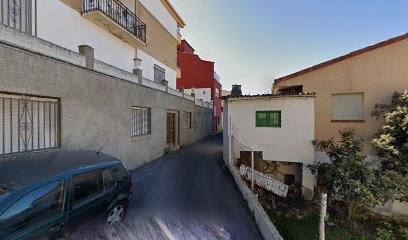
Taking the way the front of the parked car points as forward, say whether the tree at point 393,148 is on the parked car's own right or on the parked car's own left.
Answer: on the parked car's own left

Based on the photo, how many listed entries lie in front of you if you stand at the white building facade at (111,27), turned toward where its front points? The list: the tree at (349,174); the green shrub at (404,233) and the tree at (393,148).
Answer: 3

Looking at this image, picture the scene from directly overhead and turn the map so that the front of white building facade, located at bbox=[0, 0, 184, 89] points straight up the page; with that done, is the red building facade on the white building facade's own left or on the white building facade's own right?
on the white building facade's own left

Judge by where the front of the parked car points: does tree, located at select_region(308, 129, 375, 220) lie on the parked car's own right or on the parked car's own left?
on the parked car's own left

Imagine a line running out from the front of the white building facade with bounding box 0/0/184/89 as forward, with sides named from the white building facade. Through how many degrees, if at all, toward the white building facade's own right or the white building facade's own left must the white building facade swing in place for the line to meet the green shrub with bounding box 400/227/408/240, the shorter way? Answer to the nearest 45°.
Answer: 0° — it already faces it

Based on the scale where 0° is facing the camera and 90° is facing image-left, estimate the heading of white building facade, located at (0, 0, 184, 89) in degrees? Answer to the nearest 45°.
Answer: approximately 315°

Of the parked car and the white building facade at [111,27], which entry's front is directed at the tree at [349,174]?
the white building facade
